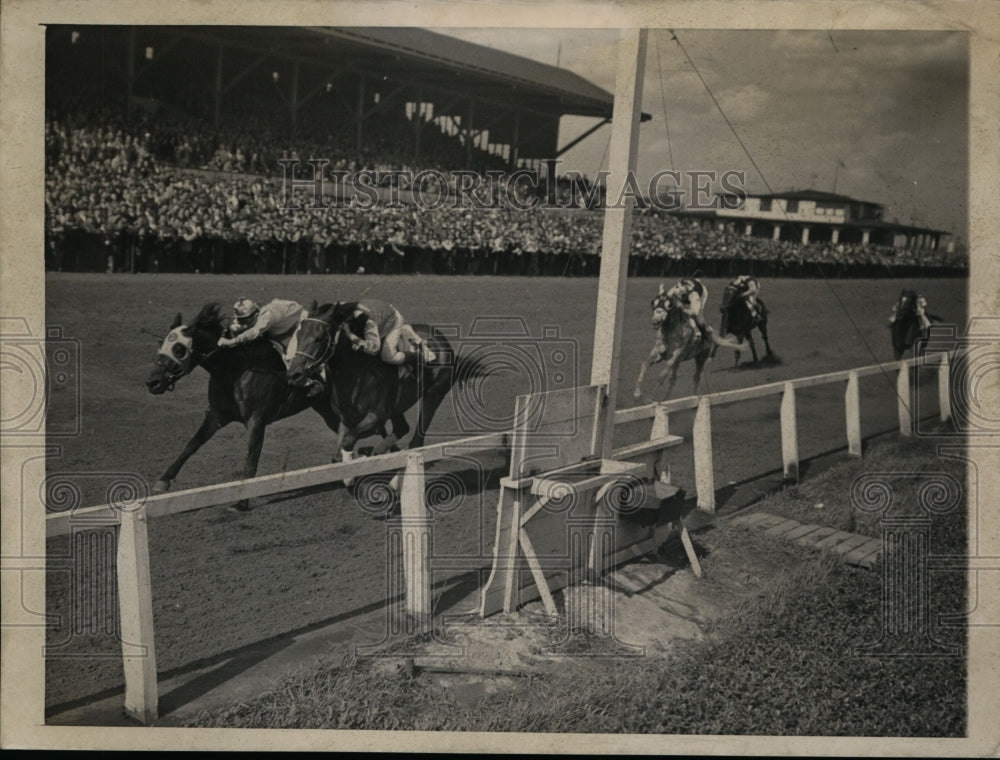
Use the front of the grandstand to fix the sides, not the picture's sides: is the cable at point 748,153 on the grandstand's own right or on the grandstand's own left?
on the grandstand's own left

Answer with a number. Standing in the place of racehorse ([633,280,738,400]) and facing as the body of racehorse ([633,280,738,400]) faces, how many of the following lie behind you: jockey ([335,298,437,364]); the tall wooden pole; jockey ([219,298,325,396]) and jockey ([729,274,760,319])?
1

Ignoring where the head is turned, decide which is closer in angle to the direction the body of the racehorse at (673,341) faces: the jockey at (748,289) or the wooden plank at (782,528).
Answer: the wooden plank

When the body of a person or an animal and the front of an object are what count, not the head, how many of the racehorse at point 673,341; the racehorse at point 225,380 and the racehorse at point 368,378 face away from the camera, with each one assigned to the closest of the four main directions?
0

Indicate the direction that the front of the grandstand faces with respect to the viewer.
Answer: facing the viewer and to the right of the viewer

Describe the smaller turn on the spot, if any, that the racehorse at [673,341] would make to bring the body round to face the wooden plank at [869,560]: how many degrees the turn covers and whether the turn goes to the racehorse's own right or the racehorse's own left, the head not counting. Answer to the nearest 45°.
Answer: approximately 90° to the racehorse's own left

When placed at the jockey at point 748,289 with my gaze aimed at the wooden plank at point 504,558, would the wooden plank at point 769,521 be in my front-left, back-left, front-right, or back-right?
front-left

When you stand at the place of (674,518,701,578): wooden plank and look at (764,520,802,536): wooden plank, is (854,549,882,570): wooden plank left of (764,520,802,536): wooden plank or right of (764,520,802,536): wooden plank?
right

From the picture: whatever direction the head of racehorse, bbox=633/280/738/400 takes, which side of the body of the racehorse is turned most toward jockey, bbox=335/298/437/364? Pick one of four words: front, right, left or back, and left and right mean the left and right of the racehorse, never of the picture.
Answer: front

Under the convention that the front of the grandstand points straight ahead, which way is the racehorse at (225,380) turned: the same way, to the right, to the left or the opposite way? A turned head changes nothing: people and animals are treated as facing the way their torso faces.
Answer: to the right

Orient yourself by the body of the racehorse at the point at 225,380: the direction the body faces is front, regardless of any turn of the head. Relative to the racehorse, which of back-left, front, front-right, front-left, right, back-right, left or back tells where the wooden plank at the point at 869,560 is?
back-left

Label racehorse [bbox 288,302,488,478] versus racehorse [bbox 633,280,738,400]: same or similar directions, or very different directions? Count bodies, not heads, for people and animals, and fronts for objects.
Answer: same or similar directions

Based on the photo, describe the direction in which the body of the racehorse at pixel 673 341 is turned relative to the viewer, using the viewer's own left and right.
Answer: facing the viewer and to the left of the viewer
